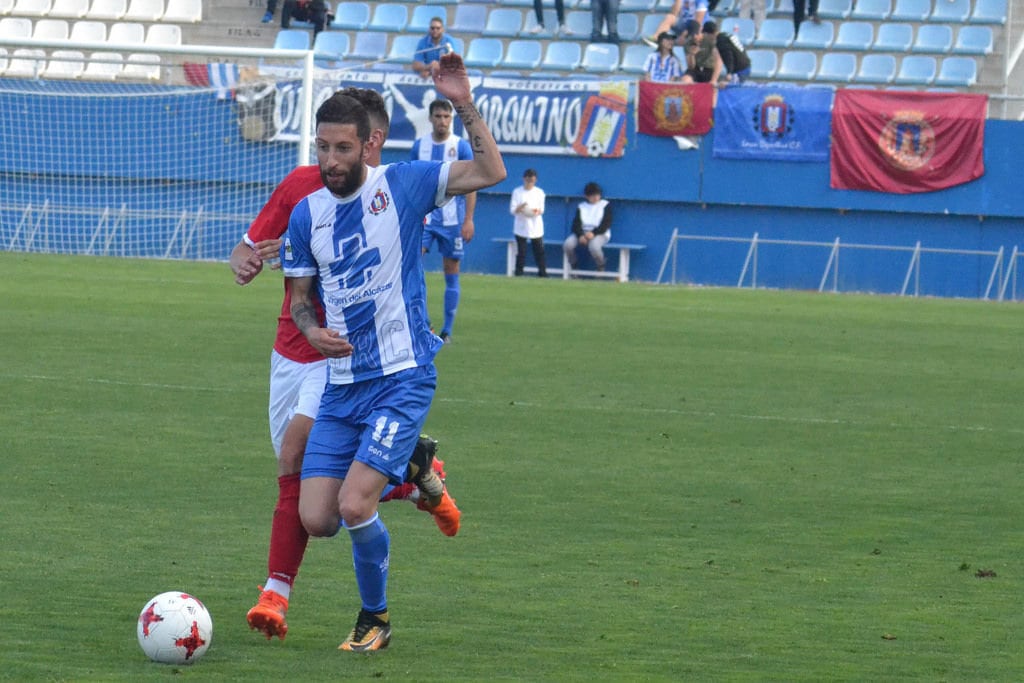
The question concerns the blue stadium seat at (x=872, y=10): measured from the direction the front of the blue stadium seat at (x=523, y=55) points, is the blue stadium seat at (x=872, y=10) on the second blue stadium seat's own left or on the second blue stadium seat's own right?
on the second blue stadium seat's own left

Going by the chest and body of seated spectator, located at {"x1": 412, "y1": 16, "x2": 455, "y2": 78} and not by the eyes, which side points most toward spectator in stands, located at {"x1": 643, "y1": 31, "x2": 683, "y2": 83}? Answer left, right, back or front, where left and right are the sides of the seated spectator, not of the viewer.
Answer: left

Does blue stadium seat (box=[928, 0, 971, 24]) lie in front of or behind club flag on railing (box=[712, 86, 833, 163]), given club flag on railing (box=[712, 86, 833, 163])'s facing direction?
behind

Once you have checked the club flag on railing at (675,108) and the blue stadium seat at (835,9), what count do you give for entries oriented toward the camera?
2

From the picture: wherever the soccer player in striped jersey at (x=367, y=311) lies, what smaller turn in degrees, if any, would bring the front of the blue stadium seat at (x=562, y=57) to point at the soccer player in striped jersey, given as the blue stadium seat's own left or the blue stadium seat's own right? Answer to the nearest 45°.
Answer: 0° — it already faces them

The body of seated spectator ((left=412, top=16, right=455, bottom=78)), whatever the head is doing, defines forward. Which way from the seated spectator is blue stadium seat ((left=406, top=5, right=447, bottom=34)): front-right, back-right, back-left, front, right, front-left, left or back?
back

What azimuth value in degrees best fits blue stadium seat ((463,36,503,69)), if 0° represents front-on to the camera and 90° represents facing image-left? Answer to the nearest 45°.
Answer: approximately 0°

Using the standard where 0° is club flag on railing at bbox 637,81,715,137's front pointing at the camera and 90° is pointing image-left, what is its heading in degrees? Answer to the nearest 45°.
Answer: approximately 0°
